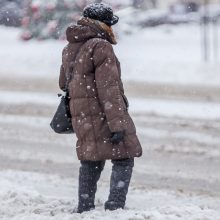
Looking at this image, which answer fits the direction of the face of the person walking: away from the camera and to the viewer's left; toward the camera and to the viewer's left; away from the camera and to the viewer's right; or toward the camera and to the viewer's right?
away from the camera and to the viewer's right

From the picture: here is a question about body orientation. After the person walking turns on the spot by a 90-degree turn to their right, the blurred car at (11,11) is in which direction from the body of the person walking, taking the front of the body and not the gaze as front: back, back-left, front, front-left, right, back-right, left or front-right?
back-left

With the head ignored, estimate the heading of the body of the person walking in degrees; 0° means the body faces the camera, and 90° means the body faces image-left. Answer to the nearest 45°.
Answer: approximately 225°
